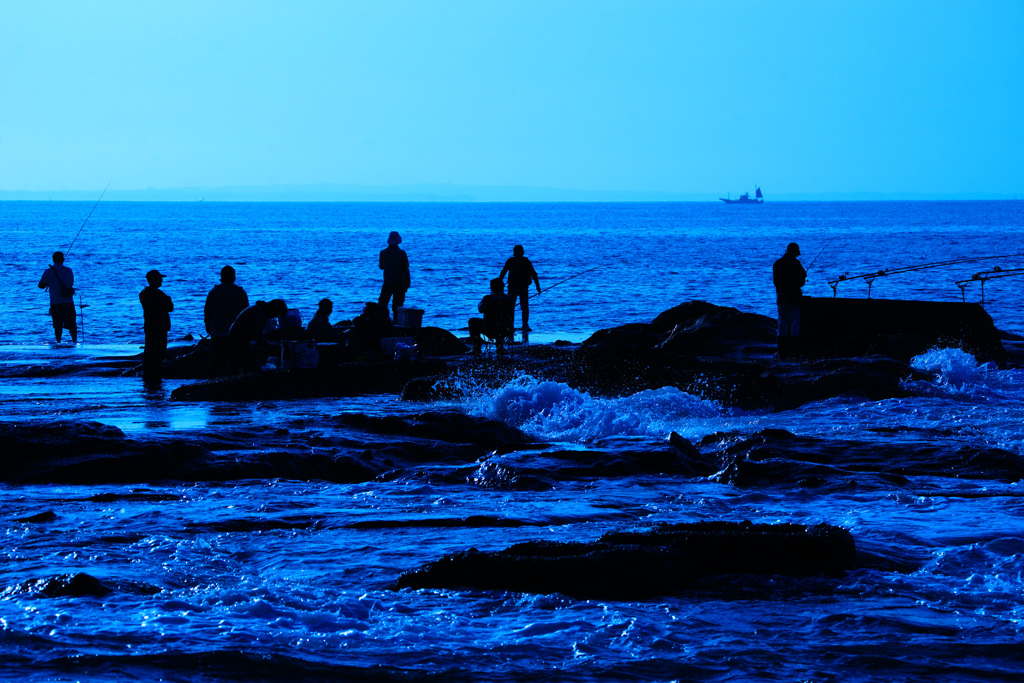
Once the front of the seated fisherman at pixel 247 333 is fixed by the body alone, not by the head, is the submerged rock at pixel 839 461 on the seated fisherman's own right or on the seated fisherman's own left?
on the seated fisherman's own right

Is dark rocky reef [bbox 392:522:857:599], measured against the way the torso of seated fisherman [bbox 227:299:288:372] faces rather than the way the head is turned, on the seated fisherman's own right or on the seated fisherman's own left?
on the seated fisherman's own right

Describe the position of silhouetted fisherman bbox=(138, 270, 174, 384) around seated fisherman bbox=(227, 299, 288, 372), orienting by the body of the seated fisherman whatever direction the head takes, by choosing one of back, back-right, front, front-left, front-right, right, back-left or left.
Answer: back-left

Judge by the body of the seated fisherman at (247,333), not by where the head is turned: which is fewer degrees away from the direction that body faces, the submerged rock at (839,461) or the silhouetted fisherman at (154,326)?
the submerged rock

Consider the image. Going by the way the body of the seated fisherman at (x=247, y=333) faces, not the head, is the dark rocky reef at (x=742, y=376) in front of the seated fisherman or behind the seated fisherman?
in front

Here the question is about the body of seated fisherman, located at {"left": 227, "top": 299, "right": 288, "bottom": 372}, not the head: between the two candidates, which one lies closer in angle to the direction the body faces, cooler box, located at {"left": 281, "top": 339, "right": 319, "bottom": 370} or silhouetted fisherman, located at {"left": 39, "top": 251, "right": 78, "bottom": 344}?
the cooler box

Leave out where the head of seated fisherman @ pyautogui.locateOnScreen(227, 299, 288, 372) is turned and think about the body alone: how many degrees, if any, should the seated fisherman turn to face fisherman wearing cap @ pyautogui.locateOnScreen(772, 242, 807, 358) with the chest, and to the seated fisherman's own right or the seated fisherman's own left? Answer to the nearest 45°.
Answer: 0° — they already face them

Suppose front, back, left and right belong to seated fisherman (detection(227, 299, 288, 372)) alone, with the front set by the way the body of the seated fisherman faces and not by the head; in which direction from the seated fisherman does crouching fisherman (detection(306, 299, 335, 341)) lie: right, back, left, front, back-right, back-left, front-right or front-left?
front-left

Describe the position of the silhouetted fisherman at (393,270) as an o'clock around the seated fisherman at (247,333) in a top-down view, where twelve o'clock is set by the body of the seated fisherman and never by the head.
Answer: The silhouetted fisherman is roughly at 10 o'clock from the seated fisherman.

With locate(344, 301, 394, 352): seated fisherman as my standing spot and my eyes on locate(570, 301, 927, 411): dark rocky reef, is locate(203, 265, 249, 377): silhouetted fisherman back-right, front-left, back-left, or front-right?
back-right

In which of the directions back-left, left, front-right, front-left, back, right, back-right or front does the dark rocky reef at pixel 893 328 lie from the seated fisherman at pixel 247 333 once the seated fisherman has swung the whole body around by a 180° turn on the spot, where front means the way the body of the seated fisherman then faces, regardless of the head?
back

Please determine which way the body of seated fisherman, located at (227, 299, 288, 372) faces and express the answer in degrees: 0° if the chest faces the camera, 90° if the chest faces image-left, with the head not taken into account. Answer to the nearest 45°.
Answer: approximately 270°

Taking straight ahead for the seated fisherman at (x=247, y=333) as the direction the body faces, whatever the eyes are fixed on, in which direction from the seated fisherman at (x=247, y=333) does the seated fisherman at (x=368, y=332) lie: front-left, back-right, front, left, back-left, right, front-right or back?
front-left

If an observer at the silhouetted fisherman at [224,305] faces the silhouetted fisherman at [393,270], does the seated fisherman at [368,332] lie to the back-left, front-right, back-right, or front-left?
front-right
